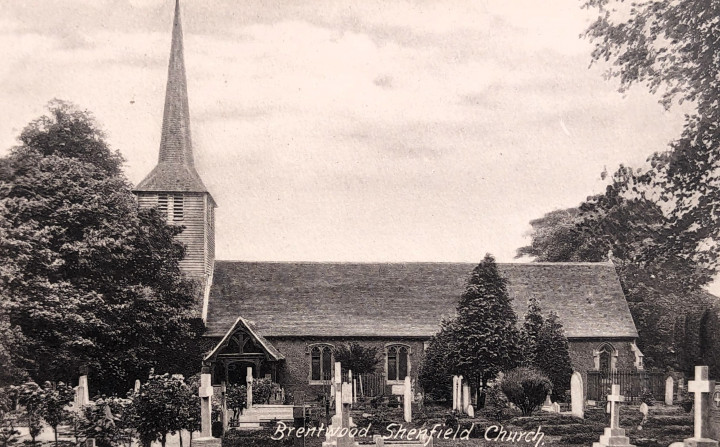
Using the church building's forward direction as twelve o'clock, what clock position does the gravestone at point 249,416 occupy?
The gravestone is roughly at 12 o'clock from the church building.

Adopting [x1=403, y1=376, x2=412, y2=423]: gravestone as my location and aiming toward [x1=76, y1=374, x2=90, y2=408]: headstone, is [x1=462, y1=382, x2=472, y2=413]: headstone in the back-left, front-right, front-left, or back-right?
back-right

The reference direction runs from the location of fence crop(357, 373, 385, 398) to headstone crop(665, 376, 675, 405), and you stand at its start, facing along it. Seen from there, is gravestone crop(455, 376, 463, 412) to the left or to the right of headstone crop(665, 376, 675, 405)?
right

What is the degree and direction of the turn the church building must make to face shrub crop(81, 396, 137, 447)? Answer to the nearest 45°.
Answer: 0° — it already faces it

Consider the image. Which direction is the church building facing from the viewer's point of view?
toward the camera

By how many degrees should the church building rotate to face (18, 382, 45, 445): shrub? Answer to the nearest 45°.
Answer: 0° — it already faces it

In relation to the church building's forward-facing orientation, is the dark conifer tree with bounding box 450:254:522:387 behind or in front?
in front

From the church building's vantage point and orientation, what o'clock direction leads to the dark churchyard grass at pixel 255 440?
The dark churchyard grass is roughly at 12 o'clock from the church building.

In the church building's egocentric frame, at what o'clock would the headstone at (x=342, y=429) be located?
The headstone is roughly at 12 o'clock from the church building.
